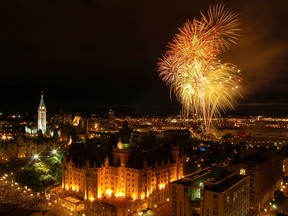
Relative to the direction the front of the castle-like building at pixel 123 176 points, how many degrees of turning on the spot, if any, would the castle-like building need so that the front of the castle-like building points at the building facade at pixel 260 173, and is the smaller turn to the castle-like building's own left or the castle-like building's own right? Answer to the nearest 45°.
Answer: approximately 90° to the castle-like building's own left

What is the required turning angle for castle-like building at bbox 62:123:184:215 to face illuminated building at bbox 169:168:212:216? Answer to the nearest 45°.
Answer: approximately 45° to its left

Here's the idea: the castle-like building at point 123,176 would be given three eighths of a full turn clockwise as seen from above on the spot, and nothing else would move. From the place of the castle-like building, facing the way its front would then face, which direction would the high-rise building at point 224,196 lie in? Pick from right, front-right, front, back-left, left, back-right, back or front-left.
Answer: back

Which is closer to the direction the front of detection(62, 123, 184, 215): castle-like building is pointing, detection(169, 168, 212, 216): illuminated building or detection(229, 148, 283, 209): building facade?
the illuminated building

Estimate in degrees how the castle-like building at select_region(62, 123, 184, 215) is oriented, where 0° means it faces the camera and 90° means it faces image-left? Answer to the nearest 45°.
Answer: approximately 0°
